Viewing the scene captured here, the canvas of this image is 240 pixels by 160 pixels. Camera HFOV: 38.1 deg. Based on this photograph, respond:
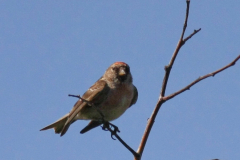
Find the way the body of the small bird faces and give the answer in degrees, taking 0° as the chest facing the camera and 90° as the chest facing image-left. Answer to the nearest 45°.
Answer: approximately 315°
